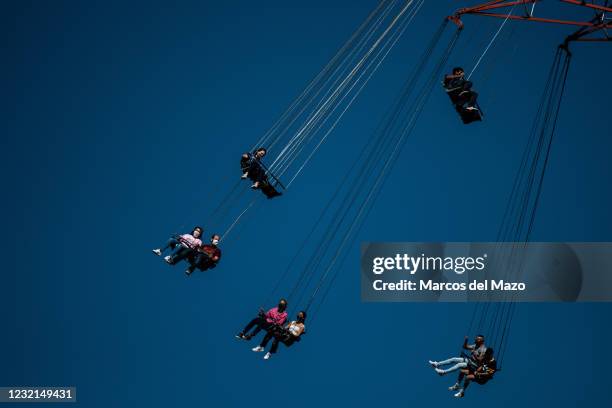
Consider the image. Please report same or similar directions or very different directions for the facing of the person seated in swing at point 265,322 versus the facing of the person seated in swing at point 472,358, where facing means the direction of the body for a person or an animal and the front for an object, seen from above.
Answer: same or similar directions

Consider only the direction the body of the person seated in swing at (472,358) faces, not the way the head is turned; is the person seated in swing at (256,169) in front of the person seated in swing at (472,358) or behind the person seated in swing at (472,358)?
in front

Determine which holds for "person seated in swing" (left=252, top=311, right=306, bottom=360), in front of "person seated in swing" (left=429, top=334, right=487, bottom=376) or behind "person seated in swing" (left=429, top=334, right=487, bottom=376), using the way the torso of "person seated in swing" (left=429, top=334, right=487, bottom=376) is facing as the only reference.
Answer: in front

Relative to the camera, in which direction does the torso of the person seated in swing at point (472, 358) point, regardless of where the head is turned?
to the viewer's left

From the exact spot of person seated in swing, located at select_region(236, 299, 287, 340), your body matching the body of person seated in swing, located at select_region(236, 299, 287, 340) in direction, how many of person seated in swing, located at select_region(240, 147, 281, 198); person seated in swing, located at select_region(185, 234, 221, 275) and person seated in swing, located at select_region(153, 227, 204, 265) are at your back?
0

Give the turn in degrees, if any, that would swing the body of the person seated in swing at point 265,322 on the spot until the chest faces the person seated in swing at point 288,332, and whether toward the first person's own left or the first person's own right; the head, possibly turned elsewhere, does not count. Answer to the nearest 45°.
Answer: approximately 90° to the first person's own left

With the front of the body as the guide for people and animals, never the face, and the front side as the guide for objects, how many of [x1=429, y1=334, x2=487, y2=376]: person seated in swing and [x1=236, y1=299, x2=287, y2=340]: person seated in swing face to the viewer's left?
2

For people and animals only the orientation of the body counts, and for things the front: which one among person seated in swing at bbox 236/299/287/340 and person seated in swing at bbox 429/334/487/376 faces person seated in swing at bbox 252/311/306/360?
person seated in swing at bbox 429/334/487/376

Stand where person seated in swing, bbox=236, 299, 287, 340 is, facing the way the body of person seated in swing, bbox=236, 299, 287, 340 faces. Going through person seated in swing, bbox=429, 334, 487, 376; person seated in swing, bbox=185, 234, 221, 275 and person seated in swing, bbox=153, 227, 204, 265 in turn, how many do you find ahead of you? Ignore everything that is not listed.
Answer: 2

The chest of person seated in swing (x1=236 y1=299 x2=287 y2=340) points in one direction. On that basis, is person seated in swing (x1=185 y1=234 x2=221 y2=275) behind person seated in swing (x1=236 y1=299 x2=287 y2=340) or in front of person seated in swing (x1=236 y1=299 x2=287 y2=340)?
in front

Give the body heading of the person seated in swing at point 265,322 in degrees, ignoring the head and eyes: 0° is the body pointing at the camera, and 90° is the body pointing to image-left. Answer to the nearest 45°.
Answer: approximately 90°

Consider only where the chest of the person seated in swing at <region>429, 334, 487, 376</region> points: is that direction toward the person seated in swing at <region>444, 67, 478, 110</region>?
no
